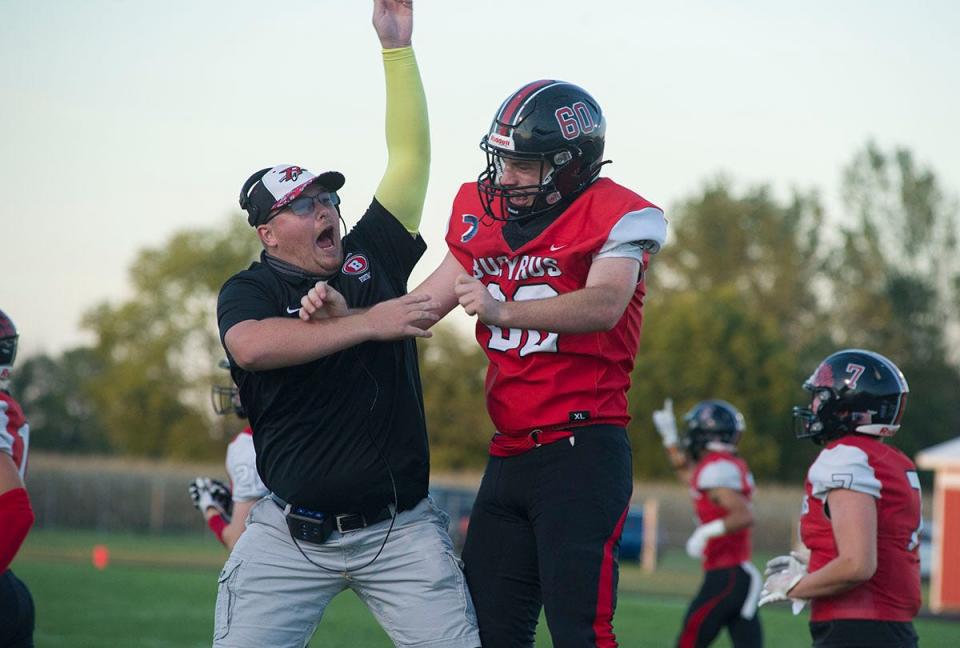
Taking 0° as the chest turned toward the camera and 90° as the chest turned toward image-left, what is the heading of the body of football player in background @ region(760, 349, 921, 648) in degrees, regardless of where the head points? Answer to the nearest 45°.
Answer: approximately 90°

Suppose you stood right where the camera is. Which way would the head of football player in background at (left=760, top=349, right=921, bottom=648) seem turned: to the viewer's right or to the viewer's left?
to the viewer's left

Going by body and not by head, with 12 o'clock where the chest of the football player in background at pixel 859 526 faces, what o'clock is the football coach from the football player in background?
The football coach is roughly at 11 o'clock from the football player in background.

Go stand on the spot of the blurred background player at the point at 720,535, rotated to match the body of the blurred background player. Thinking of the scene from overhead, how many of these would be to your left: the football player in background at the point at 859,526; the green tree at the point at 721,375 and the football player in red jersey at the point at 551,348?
2

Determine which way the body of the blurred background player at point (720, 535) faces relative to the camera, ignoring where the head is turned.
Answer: to the viewer's left

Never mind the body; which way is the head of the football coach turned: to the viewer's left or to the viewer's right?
to the viewer's right

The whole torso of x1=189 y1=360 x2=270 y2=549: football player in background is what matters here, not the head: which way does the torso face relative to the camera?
to the viewer's left

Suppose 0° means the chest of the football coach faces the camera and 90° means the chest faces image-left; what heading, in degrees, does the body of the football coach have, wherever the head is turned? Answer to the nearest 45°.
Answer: approximately 0°

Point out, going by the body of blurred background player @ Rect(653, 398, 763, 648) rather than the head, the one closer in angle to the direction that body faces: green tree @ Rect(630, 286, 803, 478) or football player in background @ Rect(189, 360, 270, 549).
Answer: the football player in background

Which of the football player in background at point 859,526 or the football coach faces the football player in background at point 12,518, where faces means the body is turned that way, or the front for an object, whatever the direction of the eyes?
the football player in background at point 859,526
